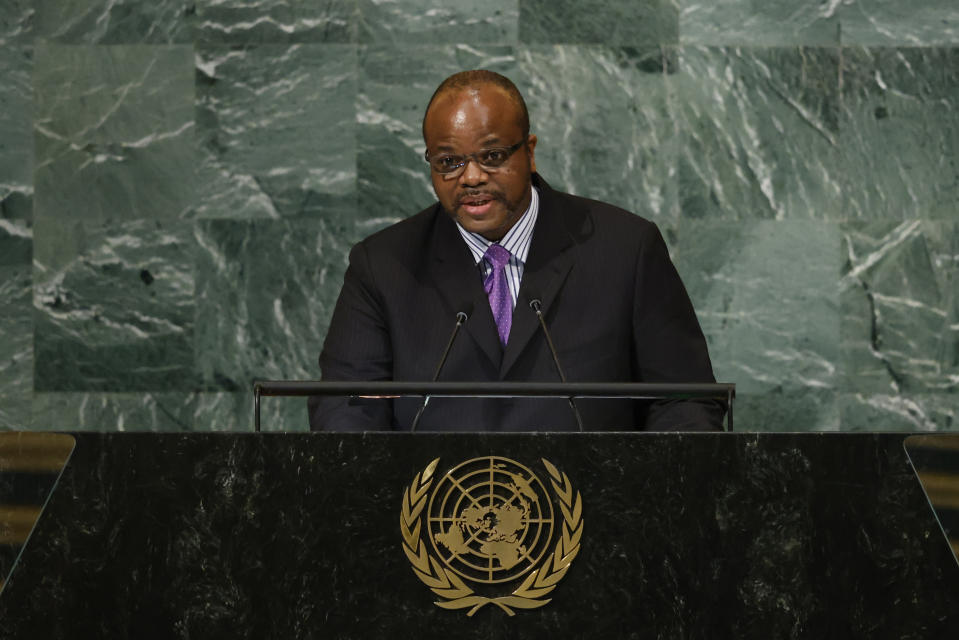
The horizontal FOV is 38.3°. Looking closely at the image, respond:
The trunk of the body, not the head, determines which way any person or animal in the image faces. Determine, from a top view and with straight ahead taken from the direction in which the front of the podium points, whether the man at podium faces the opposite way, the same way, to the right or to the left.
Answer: the same way

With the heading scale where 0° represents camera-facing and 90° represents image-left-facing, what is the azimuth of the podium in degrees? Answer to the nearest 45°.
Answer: approximately 0°

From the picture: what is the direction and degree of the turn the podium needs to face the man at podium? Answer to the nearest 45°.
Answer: approximately 180°

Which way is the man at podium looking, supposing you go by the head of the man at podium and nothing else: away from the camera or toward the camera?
toward the camera

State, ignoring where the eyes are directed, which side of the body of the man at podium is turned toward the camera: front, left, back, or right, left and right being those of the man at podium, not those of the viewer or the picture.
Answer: front

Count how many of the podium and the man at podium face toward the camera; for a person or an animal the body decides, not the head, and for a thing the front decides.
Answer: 2

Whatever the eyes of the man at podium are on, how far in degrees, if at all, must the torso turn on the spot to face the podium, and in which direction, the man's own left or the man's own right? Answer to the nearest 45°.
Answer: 0° — they already face it
